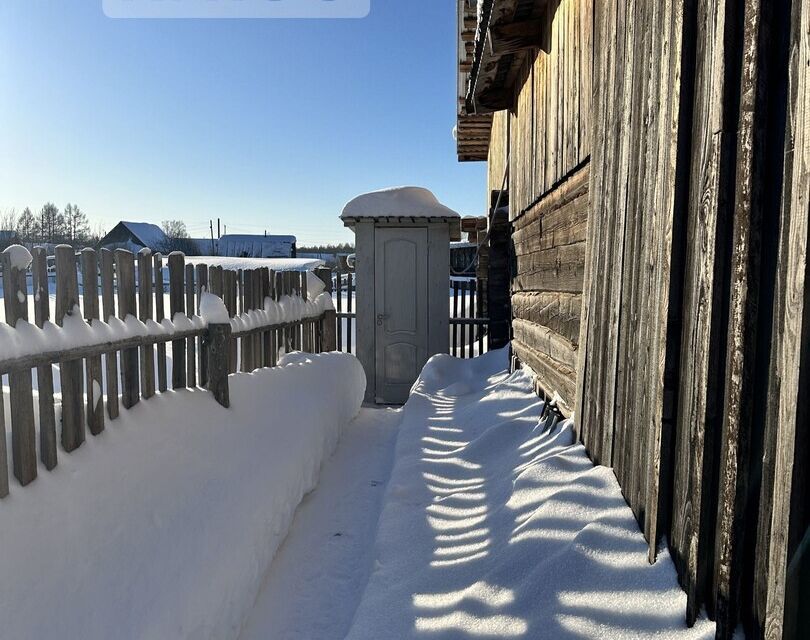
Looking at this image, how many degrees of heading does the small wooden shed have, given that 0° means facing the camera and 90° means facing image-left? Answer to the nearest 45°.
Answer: approximately 0°

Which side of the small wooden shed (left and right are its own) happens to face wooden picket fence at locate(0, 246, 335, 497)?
front
